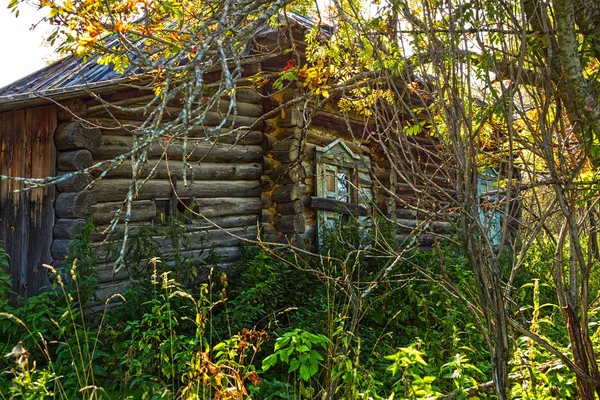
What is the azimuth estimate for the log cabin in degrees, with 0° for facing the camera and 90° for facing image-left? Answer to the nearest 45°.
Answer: approximately 315°
